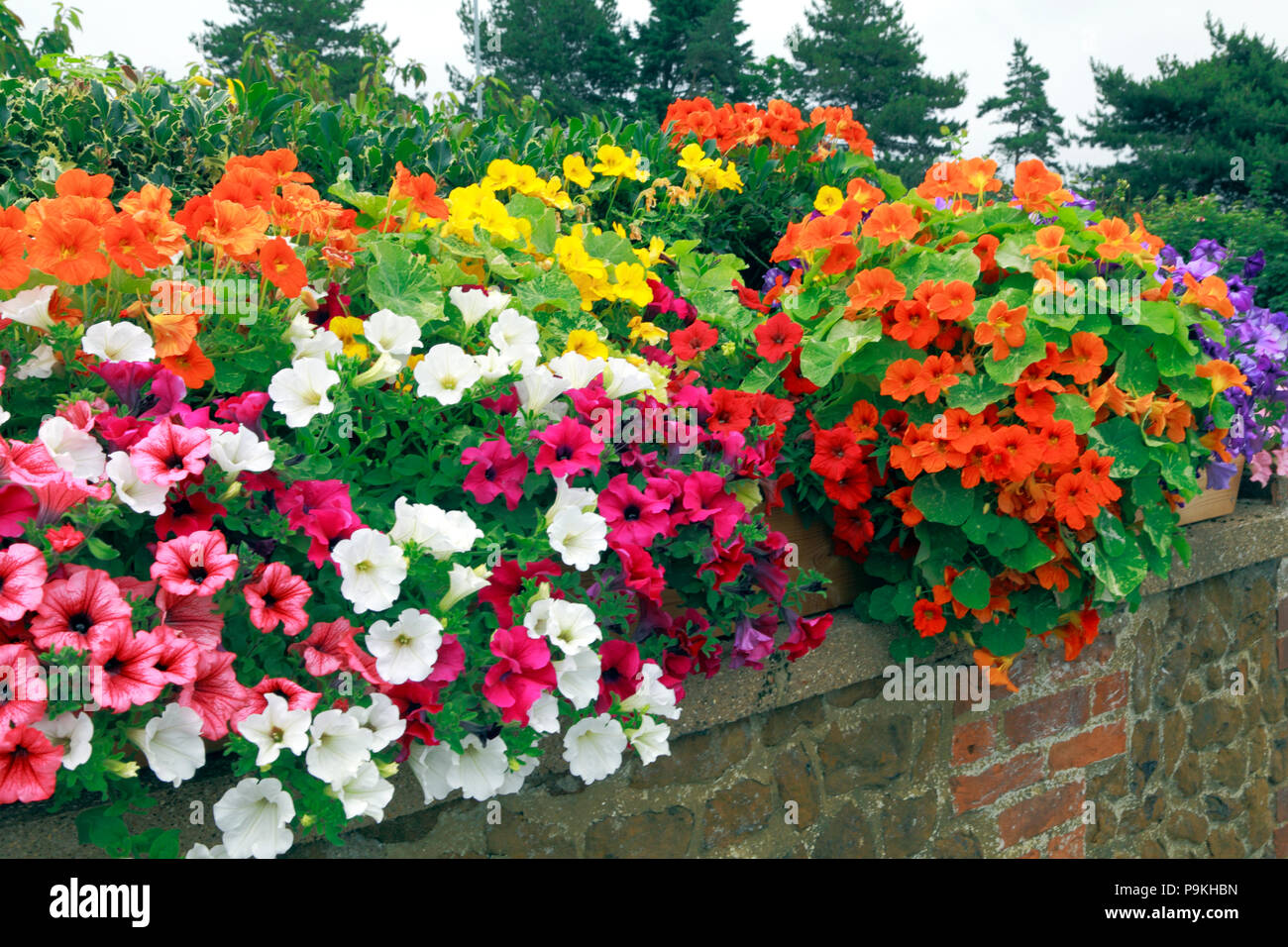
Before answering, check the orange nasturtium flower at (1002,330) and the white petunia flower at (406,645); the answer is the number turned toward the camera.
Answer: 2

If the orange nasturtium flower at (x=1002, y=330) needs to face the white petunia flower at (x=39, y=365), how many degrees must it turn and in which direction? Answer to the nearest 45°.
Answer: approximately 45° to its right

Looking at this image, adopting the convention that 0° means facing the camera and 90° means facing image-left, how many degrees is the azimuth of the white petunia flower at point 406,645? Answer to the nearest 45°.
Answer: approximately 0°

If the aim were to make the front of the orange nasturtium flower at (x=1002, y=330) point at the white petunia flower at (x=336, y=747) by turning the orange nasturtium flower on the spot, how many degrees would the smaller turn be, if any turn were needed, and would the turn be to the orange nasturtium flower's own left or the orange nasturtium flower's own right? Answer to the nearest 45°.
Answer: approximately 45° to the orange nasturtium flower's own right

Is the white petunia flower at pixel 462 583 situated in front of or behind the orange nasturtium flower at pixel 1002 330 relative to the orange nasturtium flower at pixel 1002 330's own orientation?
in front

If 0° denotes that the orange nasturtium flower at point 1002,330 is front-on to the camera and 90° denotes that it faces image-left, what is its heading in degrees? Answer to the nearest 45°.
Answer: approximately 0°

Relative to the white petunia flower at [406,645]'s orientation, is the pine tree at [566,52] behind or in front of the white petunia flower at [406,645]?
behind

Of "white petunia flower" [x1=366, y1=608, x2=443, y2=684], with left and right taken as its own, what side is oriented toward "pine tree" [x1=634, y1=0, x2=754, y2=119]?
back

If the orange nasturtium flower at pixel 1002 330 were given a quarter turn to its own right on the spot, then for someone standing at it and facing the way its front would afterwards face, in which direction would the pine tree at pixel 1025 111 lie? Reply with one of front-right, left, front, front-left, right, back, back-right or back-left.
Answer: right
